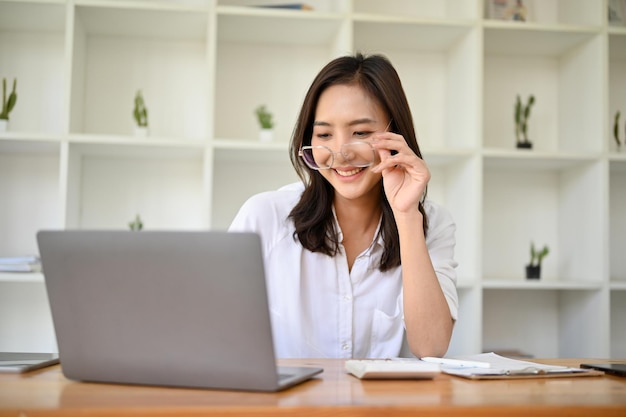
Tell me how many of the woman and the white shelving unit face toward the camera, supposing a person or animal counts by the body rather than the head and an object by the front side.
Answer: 2

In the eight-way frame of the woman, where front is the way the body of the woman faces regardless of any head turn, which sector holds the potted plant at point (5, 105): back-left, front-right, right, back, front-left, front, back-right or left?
back-right

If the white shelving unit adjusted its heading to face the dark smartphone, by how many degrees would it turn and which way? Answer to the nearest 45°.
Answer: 0° — it already faces it

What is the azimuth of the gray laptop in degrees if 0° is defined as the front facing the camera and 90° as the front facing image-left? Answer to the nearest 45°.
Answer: approximately 225°

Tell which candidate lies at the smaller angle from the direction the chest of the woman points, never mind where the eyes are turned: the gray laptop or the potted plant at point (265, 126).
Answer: the gray laptop

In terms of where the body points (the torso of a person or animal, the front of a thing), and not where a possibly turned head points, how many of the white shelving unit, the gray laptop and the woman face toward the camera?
2

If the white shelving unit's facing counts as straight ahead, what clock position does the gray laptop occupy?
The gray laptop is roughly at 12 o'clock from the white shelving unit.

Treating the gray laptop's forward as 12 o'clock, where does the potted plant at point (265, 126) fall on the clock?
The potted plant is roughly at 11 o'clock from the gray laptop.

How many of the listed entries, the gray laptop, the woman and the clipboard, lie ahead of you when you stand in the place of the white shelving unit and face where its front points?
3

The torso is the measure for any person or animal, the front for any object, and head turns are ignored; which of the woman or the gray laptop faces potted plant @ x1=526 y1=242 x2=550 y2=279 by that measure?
the gray laptop

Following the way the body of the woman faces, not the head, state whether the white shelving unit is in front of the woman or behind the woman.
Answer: behind
